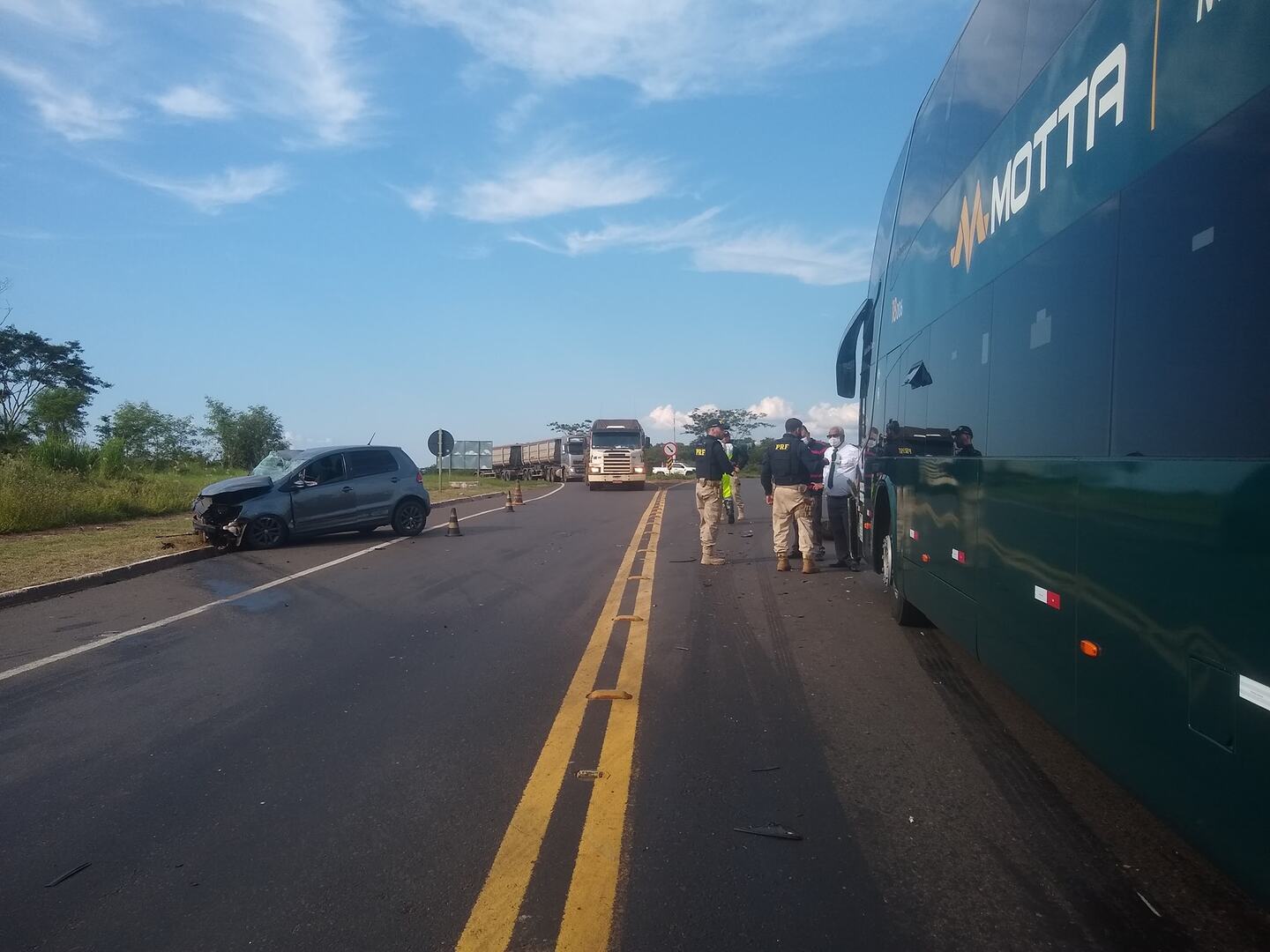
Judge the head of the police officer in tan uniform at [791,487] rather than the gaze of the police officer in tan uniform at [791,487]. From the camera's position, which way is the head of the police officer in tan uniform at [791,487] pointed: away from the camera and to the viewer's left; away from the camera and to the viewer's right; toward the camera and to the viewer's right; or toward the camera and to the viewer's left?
away from the camera and to the viewer's right

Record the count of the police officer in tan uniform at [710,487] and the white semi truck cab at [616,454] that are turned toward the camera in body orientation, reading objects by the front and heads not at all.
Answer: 1

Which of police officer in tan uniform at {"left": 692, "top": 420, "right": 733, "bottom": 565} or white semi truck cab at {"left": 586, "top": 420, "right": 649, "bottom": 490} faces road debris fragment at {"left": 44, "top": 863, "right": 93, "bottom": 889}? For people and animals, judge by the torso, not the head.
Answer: the white semi truck cab

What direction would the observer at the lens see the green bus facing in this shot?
facing away from the viewer and to the left of the viewer

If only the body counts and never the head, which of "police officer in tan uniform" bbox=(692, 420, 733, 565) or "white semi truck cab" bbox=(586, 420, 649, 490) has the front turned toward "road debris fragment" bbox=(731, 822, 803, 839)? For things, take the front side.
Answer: the white semi truck cab

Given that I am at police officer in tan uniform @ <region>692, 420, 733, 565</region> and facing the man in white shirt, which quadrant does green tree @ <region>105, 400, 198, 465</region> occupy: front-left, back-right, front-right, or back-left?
back-left

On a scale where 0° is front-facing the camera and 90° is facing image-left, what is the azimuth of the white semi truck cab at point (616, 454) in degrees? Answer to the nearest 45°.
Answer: approximately 0°

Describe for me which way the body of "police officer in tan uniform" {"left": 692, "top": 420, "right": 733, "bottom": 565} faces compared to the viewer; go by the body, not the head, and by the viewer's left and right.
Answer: facing away from the viewer and to the right of the viewer
